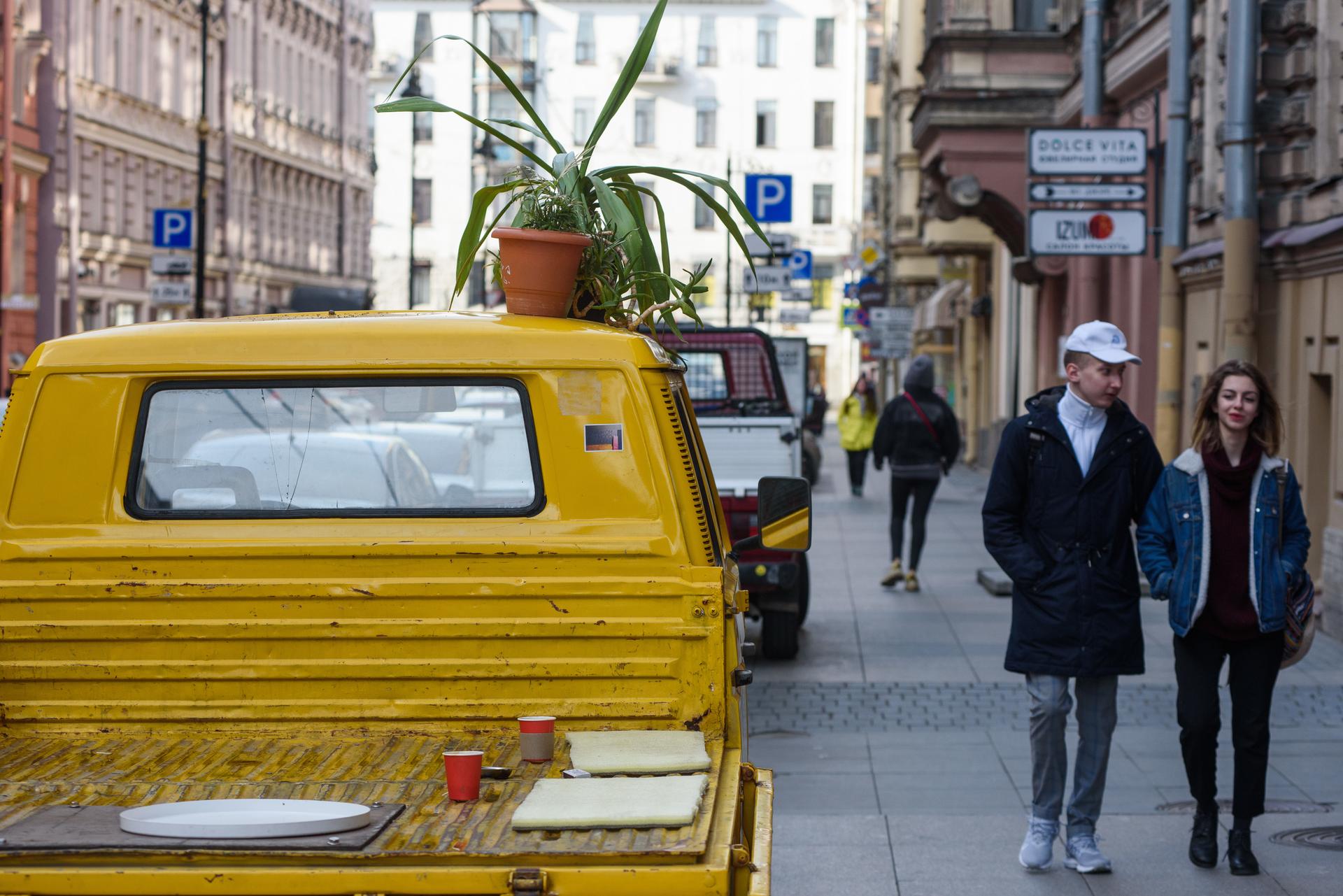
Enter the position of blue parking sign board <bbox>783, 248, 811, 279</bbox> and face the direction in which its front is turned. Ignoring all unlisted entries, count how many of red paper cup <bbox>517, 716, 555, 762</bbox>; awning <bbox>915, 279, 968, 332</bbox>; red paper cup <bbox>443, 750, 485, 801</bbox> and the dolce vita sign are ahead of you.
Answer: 3

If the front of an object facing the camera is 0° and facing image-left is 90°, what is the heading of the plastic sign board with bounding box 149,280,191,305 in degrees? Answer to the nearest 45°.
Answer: approximately 0°

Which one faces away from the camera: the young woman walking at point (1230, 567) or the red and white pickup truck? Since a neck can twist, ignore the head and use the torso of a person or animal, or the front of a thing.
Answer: the red and white pickup truck

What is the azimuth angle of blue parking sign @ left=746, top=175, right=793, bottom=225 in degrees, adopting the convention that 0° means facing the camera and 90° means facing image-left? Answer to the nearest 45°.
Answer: approximately 0°

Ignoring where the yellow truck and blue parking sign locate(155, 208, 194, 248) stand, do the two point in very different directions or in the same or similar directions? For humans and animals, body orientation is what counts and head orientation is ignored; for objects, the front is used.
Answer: very different directions

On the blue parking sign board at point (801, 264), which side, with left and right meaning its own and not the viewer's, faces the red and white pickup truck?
front

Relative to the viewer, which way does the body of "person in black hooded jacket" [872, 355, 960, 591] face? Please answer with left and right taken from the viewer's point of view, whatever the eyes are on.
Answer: facing away from the viewer

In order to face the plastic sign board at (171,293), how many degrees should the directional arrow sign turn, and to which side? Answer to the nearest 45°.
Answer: approximately 135° to its right

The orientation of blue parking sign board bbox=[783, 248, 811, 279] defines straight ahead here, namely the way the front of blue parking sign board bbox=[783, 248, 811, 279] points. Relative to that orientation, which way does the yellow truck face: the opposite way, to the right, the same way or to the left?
the opposite way

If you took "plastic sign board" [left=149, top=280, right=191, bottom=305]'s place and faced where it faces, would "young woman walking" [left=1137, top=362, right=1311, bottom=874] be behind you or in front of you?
in front

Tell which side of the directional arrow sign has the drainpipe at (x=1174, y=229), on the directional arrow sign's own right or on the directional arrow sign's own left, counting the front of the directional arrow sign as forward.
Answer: on the directional arrow sign's own left
